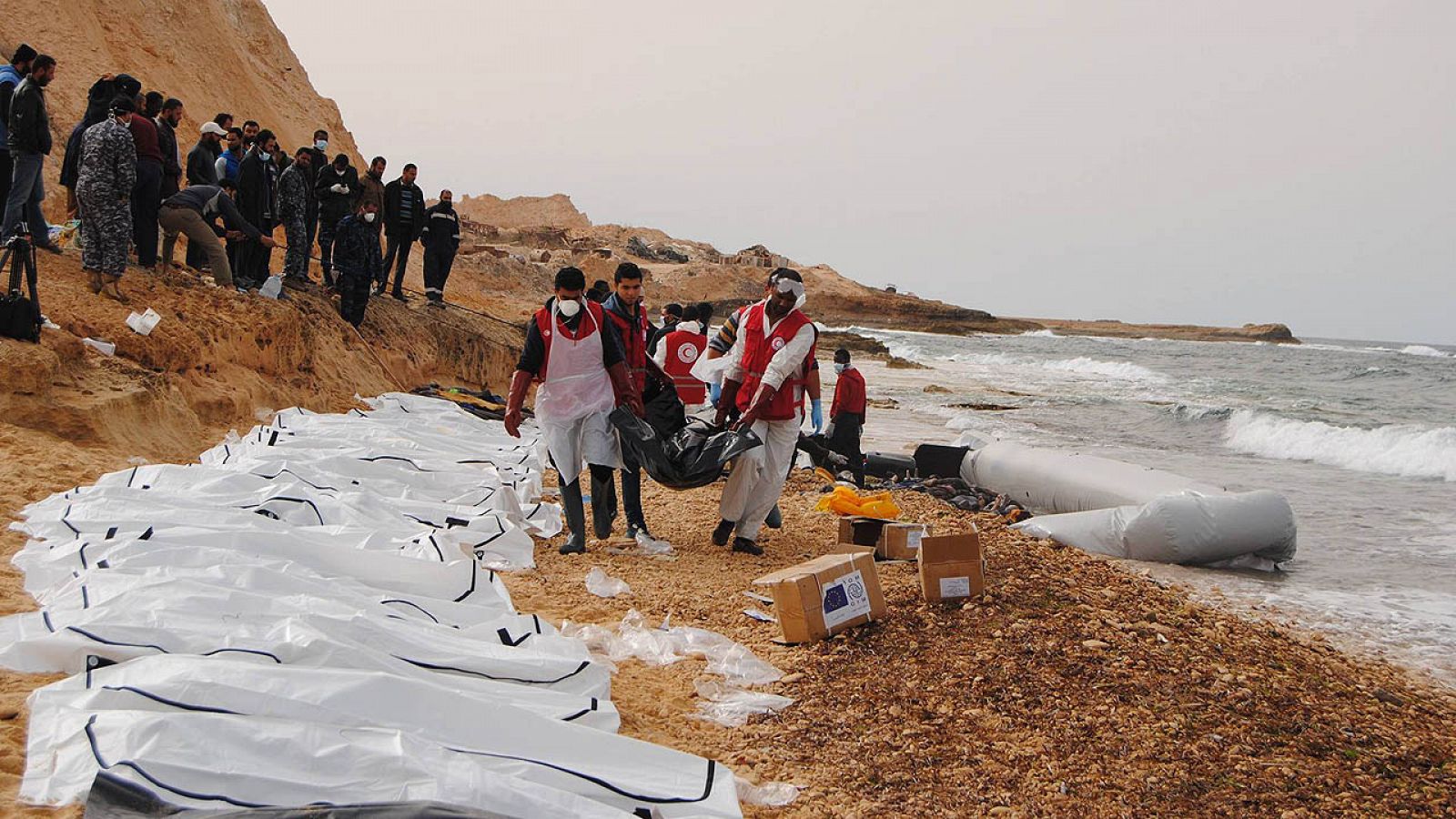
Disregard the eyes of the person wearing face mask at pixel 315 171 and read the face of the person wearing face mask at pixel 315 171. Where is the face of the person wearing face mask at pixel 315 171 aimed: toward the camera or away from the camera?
toward the camera

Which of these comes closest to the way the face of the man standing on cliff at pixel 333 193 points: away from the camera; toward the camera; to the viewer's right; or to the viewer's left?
toward the camera

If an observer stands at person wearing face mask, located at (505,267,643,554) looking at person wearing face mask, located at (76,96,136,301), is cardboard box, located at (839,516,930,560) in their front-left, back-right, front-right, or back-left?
back-right

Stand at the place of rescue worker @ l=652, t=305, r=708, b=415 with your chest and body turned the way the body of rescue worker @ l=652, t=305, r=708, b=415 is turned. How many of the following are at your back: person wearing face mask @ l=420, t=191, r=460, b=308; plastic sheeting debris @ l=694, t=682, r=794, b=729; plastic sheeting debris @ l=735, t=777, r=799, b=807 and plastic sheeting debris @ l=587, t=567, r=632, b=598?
3

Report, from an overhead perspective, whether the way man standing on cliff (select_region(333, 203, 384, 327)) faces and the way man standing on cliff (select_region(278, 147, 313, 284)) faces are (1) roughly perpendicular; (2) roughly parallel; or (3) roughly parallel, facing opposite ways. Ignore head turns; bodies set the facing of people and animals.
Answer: roughly parallel

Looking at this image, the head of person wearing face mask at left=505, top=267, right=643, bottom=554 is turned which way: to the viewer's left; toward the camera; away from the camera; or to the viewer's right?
toward the camera

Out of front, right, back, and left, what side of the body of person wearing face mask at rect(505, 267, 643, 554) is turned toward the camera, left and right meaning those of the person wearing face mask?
front

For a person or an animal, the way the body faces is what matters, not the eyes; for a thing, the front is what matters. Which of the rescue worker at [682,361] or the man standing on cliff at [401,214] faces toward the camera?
the man standing on cliff

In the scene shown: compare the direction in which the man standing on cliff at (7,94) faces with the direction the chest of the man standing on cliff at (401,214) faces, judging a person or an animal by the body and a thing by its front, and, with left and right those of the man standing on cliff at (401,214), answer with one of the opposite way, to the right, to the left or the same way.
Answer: to the left

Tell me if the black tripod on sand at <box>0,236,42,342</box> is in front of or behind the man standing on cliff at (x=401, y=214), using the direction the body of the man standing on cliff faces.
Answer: in front

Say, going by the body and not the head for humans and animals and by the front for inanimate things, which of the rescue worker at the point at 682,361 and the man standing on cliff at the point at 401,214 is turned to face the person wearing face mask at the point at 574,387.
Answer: the man standing on cliff

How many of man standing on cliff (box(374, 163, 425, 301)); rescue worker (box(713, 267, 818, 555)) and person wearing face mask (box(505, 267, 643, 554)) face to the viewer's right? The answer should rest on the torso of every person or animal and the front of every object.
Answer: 0

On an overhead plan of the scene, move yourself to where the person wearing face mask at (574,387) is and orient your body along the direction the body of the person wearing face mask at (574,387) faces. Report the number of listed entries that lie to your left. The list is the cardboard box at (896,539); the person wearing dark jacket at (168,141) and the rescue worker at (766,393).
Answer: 2

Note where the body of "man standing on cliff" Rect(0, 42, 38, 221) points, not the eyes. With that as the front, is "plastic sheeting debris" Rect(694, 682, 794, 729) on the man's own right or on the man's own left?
on the man's own right

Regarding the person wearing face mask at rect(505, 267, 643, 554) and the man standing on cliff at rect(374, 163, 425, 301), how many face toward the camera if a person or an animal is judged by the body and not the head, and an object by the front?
2
